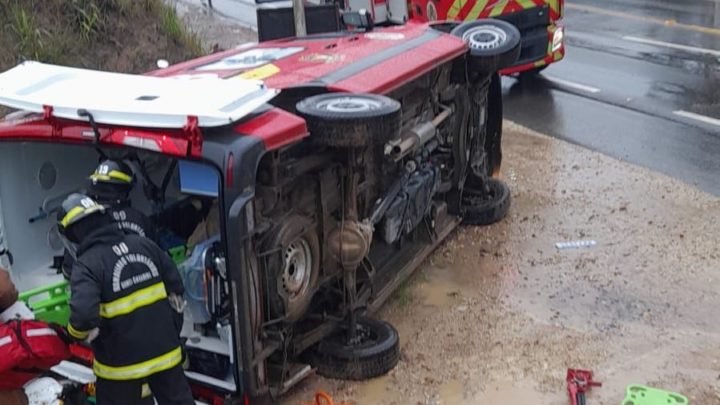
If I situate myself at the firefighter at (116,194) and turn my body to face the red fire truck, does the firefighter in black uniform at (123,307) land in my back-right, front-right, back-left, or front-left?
back-right

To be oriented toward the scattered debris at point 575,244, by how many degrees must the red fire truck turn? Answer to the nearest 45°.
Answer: approximately 45° to its right

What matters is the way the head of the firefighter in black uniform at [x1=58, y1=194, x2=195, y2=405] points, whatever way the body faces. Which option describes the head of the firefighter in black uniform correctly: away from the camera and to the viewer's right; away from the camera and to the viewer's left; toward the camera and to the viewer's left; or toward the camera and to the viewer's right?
away from the camera and to the viewer's left

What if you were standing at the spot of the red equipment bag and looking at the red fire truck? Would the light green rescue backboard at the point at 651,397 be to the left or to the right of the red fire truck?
right

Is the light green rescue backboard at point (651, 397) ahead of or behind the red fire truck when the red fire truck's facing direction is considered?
ahead
